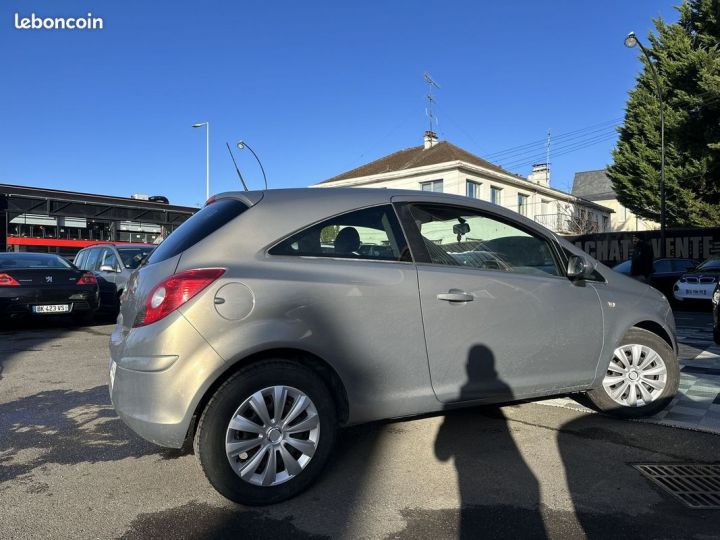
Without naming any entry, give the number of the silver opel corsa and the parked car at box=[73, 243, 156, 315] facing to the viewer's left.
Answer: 0

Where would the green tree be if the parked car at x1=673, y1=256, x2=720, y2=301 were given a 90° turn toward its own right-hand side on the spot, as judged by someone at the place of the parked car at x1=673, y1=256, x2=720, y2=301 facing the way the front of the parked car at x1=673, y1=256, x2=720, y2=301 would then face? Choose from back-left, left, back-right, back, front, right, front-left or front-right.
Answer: front-right

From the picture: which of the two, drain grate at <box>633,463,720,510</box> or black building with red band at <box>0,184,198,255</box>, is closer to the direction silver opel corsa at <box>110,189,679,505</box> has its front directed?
the drain grate

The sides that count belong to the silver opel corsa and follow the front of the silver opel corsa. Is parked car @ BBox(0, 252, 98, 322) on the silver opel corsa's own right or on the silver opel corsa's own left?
on the silver opel corsa's own left

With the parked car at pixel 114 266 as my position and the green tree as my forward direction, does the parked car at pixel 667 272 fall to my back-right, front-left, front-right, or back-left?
front-right

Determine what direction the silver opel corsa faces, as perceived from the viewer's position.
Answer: facing away from the viewer and to the right of the viewer

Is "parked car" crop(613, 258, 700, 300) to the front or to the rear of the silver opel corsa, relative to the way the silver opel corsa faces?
to the front

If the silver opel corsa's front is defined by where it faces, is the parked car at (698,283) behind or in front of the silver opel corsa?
in front

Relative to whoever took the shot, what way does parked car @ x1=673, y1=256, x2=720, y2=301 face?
facing the viewer and to the left of the viewer

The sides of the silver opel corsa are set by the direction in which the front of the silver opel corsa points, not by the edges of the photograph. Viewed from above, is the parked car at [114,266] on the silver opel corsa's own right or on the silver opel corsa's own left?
on the silver opel corsa's own left
